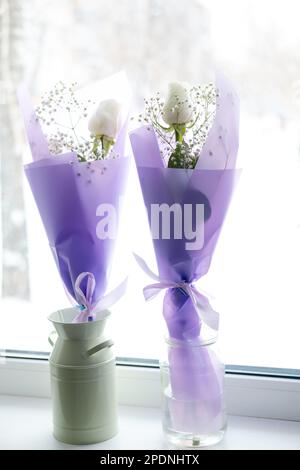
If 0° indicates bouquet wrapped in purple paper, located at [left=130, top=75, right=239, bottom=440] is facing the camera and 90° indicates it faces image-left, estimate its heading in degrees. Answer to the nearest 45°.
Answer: approximately 0°

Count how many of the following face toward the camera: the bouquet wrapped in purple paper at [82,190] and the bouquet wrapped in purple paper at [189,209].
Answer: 2

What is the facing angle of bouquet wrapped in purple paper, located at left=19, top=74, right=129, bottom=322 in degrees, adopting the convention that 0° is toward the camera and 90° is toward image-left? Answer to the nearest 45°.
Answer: approximately 0°
